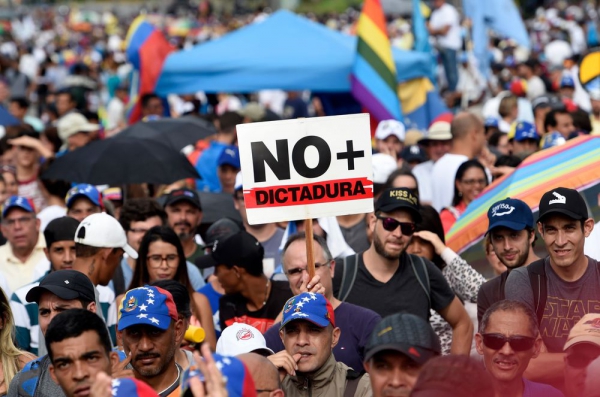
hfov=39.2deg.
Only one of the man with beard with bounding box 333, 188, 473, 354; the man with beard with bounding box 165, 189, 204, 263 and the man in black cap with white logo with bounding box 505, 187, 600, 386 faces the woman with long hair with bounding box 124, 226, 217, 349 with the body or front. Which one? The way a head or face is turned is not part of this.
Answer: the man with beard with bounding box 165, 189, 204, 263

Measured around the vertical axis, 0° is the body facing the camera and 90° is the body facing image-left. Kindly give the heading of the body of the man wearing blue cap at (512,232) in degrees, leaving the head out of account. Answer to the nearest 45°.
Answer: approximately 45°

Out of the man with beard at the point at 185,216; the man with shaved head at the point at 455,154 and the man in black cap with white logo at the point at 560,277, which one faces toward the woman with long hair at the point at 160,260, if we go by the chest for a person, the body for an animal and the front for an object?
the man with beard

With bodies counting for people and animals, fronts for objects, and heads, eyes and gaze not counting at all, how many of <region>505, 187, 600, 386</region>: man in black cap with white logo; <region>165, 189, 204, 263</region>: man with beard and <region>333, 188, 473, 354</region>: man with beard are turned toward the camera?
3

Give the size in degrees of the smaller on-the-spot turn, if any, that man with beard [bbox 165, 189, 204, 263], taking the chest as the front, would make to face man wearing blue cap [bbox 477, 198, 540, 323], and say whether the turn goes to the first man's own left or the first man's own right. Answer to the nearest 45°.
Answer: approximately 45° to the first man's own left

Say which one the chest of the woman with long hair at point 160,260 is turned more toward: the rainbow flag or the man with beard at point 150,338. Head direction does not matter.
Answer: the man with beard

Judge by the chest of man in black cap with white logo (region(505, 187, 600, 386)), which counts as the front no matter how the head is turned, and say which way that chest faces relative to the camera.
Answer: toward the camera

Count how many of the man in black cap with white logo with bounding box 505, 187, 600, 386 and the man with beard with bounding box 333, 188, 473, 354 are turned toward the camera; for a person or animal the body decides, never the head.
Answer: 2

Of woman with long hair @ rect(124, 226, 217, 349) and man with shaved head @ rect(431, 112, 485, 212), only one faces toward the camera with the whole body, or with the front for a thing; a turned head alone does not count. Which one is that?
the woman with long hair

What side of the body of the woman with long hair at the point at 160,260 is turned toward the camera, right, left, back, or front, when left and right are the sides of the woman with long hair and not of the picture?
front

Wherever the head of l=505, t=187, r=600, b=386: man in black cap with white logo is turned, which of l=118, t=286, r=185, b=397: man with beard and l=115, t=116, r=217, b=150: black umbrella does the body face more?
the man with beard

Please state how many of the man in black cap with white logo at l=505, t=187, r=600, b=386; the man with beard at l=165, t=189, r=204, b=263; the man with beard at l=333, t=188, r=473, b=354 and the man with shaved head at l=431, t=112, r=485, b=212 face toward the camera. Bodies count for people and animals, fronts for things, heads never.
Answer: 3

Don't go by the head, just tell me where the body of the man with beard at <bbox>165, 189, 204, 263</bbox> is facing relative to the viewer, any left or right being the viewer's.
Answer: facing the viewer

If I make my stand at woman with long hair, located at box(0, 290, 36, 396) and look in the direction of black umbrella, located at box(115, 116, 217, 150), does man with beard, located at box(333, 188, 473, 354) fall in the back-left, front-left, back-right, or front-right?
front-right

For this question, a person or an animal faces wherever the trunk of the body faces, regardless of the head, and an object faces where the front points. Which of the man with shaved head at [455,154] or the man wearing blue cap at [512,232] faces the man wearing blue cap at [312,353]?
the man wearing blue cap at [512,232]
